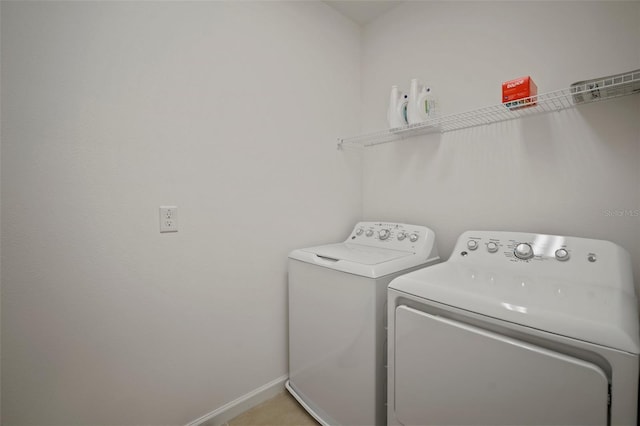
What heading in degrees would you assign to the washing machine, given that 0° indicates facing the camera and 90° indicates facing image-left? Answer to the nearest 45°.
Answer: approximately 45°

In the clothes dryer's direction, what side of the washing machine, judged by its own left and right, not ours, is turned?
left
